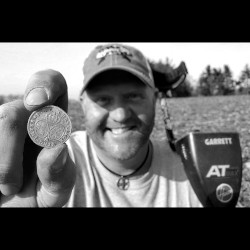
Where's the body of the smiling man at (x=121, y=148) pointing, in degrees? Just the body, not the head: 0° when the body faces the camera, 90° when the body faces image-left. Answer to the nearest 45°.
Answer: approximately 0°
